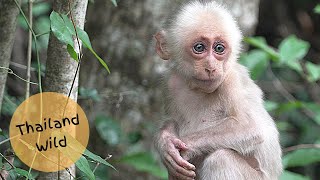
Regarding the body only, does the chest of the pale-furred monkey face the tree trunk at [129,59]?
no

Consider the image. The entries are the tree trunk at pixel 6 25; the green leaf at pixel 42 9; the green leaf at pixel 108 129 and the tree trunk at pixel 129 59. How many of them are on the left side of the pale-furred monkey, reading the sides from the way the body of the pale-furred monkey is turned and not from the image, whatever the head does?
0

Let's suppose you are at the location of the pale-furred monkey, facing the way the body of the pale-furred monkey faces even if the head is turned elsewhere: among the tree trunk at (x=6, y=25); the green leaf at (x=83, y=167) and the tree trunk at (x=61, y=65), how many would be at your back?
0

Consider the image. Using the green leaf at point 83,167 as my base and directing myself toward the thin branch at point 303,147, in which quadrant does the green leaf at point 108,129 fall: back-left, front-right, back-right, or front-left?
front-left

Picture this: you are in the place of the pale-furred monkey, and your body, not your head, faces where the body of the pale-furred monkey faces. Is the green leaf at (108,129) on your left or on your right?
on your right

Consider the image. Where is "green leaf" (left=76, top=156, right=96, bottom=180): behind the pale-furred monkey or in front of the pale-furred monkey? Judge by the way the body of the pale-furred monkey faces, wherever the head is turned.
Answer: in front

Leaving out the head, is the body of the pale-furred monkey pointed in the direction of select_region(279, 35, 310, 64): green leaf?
no

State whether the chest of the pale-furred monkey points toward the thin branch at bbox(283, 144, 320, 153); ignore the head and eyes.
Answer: no

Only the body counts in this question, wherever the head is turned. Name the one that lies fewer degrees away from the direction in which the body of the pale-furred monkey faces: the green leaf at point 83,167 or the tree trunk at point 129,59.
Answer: the green leaf
